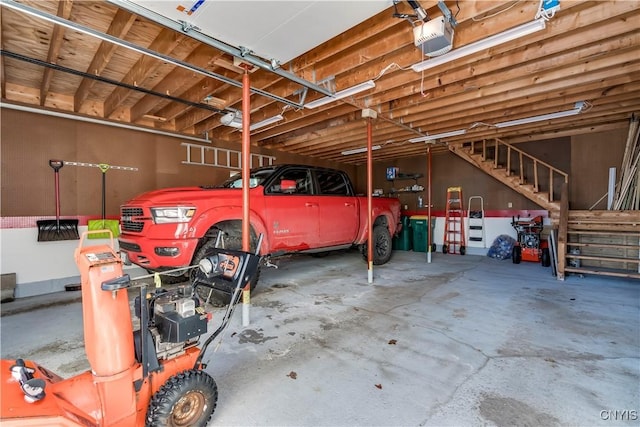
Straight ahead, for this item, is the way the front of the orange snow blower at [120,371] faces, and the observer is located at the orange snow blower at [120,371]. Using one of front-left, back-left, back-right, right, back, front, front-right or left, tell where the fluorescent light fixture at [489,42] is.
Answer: back-left

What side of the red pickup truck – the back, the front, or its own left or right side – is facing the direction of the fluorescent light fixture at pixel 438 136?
back

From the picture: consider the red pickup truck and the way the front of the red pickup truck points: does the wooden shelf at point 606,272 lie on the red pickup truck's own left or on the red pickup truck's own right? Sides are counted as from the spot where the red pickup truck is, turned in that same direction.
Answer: on the red pickup truck's own left

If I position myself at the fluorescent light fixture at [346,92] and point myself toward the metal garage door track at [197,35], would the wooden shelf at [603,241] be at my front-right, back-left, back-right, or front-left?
back-left

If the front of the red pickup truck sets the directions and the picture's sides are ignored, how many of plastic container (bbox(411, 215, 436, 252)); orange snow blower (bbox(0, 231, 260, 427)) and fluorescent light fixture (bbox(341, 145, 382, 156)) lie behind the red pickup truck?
2

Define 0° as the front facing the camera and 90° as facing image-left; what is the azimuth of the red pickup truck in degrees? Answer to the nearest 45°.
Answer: approximately 45°

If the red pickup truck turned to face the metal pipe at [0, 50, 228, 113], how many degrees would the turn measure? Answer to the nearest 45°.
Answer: approximately 45° to its right

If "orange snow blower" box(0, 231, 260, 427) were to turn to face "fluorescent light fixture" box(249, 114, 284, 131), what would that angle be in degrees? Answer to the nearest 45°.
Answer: approximately 180°

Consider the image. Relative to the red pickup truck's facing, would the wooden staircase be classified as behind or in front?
behind

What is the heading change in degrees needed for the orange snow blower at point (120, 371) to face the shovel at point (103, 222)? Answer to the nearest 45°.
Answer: approximately 135° to its right

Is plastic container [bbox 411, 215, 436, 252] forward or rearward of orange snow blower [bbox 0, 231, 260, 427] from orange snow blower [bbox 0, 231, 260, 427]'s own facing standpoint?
rearward

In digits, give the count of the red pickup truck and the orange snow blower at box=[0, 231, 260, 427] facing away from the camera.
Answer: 0

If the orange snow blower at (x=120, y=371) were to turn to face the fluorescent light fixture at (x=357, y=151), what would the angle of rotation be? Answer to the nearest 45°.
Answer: approximately 180°

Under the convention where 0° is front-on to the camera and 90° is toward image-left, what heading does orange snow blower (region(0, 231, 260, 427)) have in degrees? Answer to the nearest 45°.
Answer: approximately 45°
